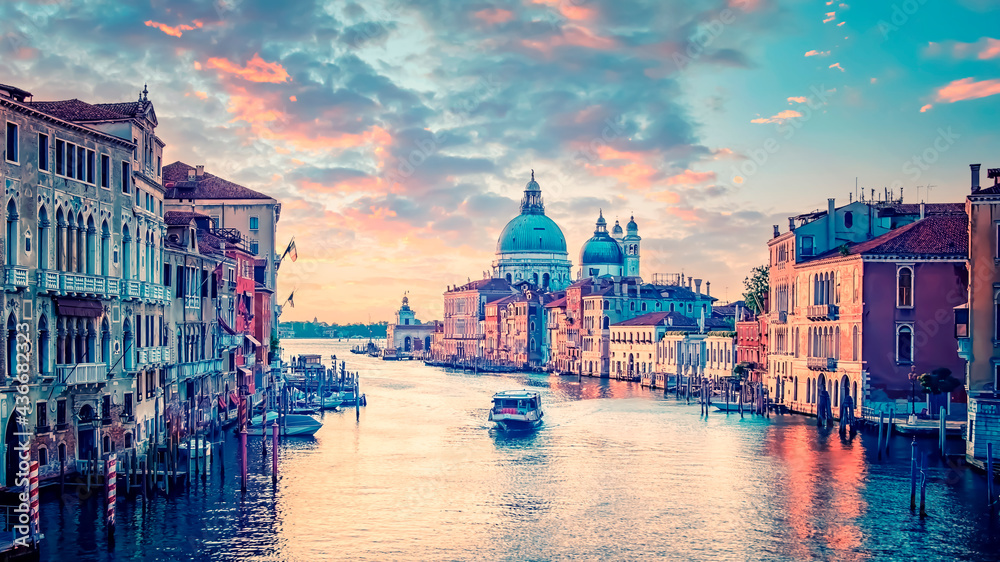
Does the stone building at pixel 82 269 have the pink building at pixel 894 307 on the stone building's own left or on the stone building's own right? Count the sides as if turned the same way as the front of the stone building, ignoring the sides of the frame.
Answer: on the stone building's own left

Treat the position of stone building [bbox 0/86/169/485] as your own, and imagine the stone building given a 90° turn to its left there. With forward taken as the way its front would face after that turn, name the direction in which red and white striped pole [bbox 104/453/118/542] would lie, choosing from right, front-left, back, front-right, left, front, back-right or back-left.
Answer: back-right

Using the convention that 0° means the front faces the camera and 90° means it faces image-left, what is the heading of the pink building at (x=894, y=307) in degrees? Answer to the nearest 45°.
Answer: approximately 45°

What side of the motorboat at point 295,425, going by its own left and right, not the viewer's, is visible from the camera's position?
right

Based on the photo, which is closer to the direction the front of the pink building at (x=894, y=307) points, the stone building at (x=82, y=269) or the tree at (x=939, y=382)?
the stone building

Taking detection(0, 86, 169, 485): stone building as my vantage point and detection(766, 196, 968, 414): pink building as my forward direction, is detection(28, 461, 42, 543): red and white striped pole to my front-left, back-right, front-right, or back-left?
back-right

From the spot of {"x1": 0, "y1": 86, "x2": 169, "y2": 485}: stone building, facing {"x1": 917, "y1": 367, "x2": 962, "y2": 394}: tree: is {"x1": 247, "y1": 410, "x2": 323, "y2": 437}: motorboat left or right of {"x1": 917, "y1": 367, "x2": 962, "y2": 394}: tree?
left

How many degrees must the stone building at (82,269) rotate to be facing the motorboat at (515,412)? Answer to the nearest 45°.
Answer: approximately 90° to its left
